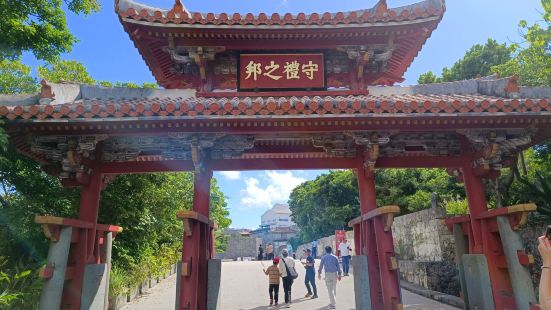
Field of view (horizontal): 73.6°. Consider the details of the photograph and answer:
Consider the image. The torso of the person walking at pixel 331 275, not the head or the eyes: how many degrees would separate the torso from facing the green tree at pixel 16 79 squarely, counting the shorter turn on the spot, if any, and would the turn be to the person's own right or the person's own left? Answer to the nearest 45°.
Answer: approximately 90° to the person's own left

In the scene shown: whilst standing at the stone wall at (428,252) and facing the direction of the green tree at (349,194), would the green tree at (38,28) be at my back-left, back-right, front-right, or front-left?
back-left

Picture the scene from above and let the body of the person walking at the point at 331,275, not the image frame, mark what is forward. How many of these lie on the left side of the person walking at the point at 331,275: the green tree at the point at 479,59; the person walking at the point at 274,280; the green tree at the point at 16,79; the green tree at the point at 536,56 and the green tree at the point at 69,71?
3

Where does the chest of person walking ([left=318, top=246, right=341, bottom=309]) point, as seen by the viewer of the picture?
away from the camera

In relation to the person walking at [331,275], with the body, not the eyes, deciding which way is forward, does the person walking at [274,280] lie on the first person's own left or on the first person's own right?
on the first person's own left

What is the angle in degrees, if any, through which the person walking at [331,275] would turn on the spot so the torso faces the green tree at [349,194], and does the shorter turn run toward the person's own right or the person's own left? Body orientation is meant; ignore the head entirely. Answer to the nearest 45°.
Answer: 0° — they already face it
